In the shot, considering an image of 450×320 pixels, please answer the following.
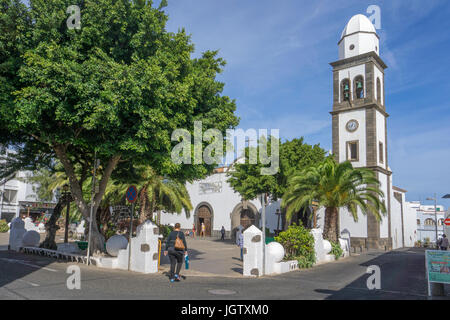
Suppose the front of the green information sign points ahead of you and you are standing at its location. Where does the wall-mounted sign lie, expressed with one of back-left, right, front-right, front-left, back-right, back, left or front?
back-right

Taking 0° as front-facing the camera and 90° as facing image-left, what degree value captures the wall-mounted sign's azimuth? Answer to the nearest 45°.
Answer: approximately 0°

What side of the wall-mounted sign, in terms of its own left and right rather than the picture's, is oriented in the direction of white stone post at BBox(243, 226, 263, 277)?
front

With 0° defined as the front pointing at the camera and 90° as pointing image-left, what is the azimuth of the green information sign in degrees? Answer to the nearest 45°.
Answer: approximately 0°

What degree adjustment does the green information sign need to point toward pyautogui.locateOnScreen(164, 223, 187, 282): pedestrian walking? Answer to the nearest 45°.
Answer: approximately 90° to its right
